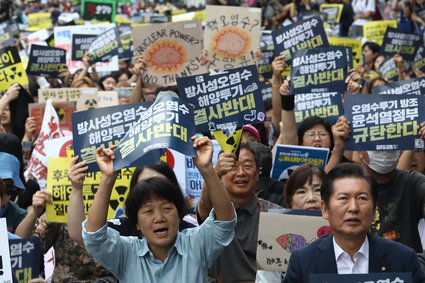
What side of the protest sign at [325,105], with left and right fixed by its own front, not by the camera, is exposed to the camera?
front

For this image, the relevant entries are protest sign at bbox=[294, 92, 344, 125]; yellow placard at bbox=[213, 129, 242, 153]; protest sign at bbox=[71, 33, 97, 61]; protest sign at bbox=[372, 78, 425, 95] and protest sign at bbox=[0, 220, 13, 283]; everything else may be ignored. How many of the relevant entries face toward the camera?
5

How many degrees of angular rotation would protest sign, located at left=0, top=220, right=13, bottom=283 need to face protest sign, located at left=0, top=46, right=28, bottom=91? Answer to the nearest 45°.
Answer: approximately 180°

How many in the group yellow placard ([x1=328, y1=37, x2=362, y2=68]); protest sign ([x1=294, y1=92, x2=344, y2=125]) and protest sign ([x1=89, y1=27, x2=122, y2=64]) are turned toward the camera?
3

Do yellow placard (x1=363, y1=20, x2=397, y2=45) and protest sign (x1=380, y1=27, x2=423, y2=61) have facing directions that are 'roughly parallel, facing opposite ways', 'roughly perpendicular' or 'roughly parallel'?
roughly parallel

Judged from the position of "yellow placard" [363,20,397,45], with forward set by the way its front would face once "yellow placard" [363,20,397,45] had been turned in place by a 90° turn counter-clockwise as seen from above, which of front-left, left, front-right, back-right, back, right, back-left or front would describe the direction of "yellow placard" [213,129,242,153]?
right

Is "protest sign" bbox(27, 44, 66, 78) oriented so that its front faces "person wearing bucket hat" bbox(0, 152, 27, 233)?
yes

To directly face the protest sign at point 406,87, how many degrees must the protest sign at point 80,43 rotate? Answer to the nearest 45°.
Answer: approximately 45° to its left

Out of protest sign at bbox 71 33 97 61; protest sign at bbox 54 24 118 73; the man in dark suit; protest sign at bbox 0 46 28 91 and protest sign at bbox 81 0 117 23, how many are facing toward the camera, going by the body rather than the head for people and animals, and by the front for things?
5

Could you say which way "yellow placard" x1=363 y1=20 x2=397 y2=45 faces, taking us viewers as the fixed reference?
facing the viewer

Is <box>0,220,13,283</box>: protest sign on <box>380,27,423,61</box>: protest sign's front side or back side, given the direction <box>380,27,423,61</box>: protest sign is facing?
on the front side

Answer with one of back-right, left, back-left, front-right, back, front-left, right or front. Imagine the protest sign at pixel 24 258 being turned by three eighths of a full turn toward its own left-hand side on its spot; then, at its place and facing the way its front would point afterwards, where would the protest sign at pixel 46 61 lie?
front-left

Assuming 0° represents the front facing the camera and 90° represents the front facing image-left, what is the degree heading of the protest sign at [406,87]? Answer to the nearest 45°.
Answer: approximately 0°

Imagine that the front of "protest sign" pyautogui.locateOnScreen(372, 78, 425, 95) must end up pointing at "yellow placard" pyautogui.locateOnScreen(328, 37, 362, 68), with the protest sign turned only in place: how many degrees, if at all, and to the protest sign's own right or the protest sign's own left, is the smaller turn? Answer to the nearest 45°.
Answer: approximately 180°

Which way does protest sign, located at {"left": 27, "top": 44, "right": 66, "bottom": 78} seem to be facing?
toward the camera

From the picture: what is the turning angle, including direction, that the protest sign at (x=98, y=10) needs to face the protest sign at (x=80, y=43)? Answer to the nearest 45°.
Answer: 0° — it already faces it

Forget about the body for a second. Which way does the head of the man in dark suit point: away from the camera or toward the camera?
toward the camera
